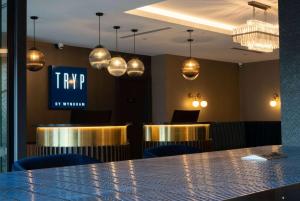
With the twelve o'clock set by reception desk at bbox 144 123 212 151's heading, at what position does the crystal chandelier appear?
The crystal chandelier is roughly at 11 o'clock from the reception desk.

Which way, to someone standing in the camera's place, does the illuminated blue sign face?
facing the viewer

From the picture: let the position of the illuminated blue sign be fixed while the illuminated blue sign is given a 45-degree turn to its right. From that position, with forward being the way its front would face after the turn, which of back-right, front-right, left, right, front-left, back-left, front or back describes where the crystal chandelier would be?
left

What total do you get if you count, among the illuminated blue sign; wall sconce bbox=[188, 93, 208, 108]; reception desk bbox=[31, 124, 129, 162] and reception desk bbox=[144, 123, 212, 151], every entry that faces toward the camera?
4

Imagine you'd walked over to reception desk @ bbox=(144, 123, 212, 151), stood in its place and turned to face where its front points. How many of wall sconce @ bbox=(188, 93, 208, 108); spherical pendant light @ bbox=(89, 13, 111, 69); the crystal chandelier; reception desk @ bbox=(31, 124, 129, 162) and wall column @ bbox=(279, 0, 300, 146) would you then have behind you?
1

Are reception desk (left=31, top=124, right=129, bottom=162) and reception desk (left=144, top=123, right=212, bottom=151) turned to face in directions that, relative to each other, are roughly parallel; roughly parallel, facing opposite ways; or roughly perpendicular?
roughly parallel

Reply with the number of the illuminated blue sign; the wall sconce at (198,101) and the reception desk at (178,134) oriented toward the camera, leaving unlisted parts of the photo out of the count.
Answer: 3

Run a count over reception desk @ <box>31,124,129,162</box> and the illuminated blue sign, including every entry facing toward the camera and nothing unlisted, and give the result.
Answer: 2

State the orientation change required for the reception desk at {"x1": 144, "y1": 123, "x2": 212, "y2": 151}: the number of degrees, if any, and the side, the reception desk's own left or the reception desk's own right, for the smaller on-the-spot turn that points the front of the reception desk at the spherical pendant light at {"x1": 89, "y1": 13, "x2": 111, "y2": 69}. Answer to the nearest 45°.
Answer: approximately 45° to the reception desk's own right

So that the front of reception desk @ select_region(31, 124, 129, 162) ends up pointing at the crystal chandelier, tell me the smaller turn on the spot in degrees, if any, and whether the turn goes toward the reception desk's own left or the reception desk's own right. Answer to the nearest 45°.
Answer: approximately 90° to the reception desk's own left

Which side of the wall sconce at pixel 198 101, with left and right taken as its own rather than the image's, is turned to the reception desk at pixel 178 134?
front

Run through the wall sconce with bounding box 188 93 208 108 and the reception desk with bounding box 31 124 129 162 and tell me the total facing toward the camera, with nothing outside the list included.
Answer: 2

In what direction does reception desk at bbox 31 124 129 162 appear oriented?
toward the camera
